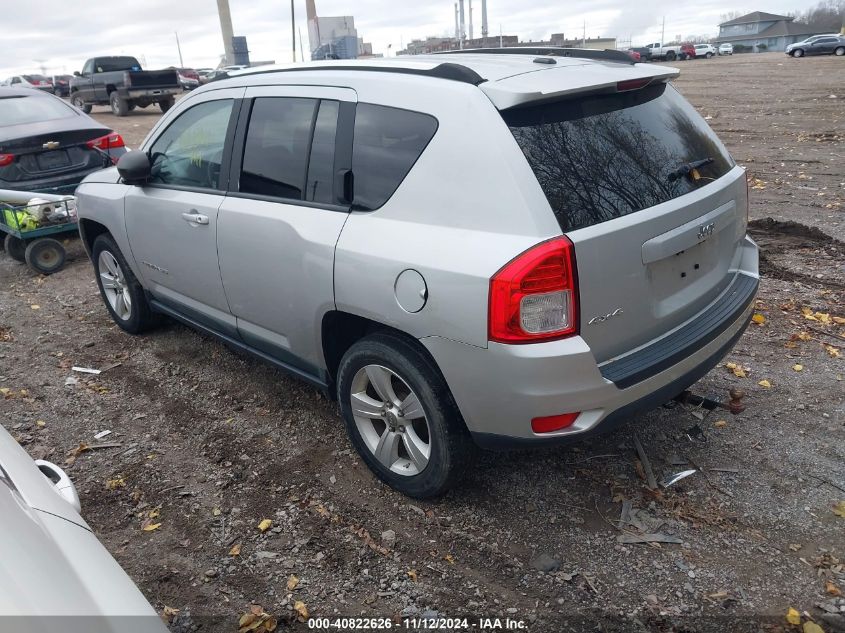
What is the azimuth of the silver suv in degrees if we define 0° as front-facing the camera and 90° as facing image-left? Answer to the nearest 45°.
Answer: approximately 135°

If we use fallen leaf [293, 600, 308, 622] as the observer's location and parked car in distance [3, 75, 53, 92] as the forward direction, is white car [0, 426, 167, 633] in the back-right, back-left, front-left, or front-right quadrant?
back-left

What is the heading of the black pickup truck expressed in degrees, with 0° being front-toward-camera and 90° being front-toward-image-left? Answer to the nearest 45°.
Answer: approximately 135°

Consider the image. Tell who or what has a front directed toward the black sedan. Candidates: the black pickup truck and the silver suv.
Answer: the silver suv

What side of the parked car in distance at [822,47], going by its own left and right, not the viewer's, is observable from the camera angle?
left

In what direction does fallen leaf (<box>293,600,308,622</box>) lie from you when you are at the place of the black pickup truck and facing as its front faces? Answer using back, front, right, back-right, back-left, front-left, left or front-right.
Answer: back-left

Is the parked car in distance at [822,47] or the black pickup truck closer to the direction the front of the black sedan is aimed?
the black pickup truck

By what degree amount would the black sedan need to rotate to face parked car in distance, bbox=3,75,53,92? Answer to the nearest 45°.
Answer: approximately 45° to its right

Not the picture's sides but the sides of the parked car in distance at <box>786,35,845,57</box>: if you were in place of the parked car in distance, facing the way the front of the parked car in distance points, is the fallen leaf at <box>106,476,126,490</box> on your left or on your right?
on your left

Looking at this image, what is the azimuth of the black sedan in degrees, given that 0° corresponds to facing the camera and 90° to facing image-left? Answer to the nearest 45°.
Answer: approximately 135°

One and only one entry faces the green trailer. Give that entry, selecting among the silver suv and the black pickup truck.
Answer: the silver suv

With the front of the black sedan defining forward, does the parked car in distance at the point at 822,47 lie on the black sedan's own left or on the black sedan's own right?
on the black sedan's own right
